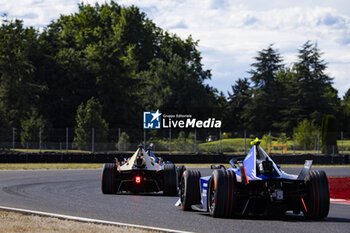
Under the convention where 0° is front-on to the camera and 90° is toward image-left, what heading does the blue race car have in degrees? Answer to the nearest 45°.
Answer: approximately 180°

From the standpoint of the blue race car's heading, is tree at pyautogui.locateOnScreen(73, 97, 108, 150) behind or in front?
in front

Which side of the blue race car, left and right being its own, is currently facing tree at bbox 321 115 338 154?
front
